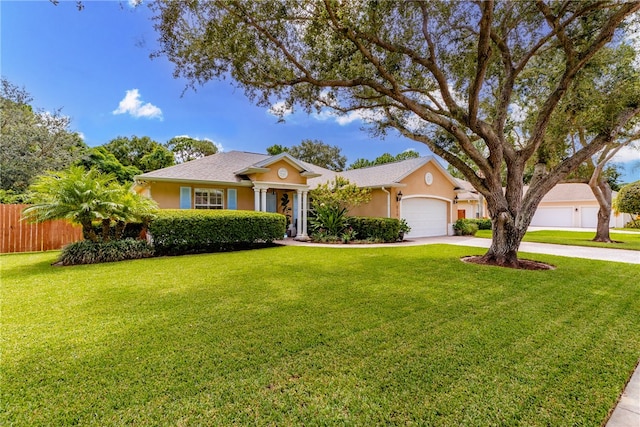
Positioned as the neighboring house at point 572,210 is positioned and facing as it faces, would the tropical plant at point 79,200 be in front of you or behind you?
in front

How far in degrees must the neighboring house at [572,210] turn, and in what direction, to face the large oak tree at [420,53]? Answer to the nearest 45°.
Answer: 0° — it already faces it

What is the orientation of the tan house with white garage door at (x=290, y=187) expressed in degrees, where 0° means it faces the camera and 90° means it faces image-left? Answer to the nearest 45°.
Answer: approximately 315°

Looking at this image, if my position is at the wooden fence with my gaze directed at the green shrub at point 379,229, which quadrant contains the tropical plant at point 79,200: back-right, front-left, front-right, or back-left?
front-right

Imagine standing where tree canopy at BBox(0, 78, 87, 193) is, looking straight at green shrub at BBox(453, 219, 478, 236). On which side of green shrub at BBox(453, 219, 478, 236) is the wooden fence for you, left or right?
right

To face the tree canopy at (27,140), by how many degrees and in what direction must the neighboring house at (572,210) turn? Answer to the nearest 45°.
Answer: approximately 45° to its right

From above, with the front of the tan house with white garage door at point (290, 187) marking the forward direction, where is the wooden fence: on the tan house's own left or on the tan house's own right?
on the tan house's own right

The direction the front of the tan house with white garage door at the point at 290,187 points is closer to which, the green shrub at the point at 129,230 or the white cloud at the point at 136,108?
the green shrub

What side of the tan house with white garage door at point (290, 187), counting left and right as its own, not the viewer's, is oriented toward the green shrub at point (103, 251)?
right

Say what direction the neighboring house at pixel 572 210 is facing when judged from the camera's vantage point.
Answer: facing the viewer

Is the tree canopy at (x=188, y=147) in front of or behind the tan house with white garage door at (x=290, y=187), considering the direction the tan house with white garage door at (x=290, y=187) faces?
behind

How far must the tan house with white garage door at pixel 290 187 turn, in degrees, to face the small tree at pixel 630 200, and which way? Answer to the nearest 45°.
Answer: approximately 90° to its left
